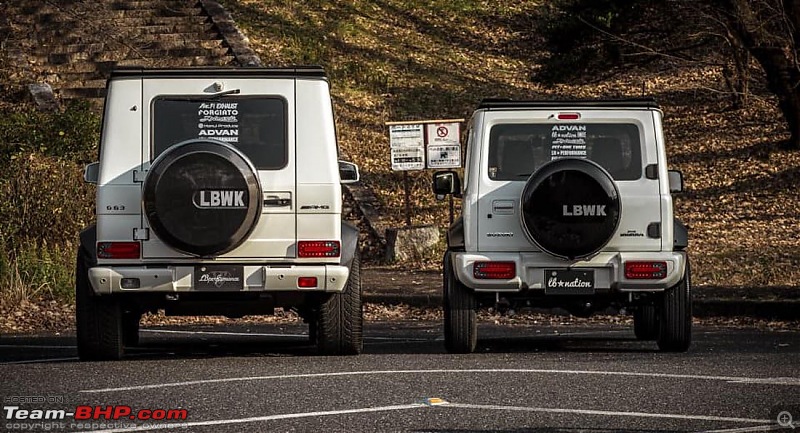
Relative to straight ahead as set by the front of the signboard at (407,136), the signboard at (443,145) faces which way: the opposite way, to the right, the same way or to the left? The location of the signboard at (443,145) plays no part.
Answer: the same way

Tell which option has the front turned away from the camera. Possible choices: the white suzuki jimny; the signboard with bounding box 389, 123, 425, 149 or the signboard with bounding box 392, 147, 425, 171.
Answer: the white suzuki jimny

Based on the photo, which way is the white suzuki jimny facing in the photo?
away from the camera

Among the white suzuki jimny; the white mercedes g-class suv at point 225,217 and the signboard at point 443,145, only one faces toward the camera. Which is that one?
the signboard

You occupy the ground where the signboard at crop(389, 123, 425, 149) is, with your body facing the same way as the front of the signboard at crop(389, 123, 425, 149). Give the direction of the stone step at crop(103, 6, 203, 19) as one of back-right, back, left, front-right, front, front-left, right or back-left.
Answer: back-right

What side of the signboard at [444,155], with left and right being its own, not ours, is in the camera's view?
front

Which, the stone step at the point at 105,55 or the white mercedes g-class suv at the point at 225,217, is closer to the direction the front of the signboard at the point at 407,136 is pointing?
the white mercedes g-class suv

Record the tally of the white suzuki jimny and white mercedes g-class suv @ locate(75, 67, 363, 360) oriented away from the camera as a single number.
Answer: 2

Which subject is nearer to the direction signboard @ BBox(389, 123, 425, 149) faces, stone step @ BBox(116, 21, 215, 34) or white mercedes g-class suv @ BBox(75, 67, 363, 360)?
the white mercedes g-class suv

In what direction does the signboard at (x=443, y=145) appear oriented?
toward the camera

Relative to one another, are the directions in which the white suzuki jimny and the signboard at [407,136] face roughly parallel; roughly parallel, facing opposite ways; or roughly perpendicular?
roughly parallel, facing opposite ways

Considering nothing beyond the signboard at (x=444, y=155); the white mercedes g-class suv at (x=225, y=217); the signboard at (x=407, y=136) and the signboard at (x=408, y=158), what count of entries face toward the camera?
3

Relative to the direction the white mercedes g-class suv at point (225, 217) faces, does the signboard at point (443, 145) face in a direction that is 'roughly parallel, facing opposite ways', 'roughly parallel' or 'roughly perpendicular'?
roughly parallel, facing opposite ways

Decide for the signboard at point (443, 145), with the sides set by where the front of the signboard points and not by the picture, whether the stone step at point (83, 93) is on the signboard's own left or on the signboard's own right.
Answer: on the signboard's own right

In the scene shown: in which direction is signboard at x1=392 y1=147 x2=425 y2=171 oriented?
toward the camera

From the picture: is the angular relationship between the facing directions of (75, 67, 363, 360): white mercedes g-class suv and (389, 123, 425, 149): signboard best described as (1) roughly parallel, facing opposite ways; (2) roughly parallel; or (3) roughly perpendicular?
roughly parallel, facing opposite ways

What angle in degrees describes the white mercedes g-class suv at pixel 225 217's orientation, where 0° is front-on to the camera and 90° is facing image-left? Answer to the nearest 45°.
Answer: approximately 180°
